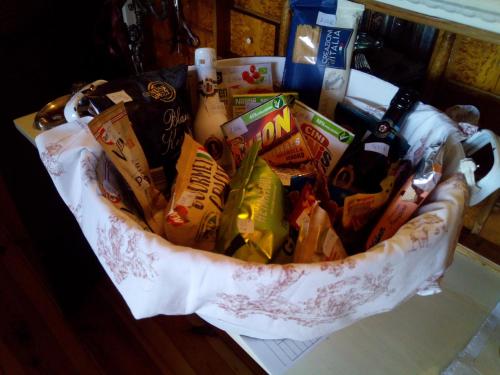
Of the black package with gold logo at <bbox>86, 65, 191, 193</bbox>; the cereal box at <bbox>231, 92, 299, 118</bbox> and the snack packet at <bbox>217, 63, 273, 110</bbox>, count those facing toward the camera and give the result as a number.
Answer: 3

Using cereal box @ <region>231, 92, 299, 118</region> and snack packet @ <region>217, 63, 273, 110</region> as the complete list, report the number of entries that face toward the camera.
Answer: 2

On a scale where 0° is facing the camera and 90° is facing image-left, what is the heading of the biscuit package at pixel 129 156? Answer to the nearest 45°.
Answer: approximately 0°

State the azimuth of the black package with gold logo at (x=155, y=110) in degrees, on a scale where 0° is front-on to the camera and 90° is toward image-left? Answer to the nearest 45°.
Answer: approximately 0°
